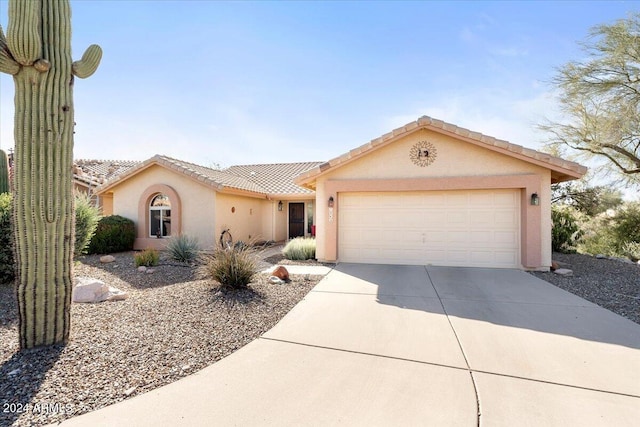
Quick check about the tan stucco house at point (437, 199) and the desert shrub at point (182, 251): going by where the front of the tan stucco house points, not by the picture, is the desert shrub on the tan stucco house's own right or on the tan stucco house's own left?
on the tan stucco house's own right

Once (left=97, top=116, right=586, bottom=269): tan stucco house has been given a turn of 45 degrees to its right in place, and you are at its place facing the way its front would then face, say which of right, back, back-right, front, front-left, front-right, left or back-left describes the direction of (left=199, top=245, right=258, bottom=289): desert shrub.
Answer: front

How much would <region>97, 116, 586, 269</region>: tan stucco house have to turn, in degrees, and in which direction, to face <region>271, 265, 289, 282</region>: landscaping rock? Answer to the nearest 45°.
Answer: approximately 45° to its right

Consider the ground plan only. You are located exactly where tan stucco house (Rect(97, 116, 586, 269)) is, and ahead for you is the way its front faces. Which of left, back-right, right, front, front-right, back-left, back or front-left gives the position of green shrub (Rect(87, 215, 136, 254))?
right

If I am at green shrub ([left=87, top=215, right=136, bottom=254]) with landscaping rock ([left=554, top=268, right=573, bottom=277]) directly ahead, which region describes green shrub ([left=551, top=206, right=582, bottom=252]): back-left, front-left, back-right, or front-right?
front-left

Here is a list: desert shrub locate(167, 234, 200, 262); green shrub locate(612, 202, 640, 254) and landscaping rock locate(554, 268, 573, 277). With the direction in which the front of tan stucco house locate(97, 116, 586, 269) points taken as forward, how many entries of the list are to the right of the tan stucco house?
1

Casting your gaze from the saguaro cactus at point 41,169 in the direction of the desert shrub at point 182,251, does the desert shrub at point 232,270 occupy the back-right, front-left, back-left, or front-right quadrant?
front-right

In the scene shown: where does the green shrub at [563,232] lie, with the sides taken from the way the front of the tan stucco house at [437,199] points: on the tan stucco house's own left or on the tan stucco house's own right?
on the tan stucco house's own left

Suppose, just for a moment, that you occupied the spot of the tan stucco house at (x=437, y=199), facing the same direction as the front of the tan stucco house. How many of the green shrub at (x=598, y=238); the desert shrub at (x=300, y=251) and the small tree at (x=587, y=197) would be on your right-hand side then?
1

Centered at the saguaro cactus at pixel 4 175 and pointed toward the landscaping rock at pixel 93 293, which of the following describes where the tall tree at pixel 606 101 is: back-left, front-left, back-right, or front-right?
front-left

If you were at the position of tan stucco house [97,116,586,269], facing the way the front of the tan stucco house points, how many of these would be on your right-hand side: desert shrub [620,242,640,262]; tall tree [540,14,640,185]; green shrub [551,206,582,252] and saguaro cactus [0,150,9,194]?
1

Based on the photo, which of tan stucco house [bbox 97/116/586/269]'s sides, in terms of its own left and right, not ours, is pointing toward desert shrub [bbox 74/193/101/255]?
right

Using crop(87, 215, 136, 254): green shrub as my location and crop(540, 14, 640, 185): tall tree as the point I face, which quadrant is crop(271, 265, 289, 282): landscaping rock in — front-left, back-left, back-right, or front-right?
front-right

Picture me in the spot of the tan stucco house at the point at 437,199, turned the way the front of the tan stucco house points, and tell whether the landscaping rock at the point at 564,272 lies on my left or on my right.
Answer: on my left

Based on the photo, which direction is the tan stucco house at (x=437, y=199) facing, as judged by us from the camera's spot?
facing the viewer

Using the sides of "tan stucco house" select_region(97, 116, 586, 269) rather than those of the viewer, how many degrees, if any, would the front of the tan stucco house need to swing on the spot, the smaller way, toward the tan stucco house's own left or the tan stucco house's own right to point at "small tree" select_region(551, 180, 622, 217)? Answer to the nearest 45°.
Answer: approximately 135° to the tan stucco house's own left

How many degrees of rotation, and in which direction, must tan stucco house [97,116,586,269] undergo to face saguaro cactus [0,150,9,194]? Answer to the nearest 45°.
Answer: approximately 90° to its right

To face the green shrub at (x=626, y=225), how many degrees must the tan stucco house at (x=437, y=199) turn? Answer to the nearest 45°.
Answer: approximately 135° to its left
